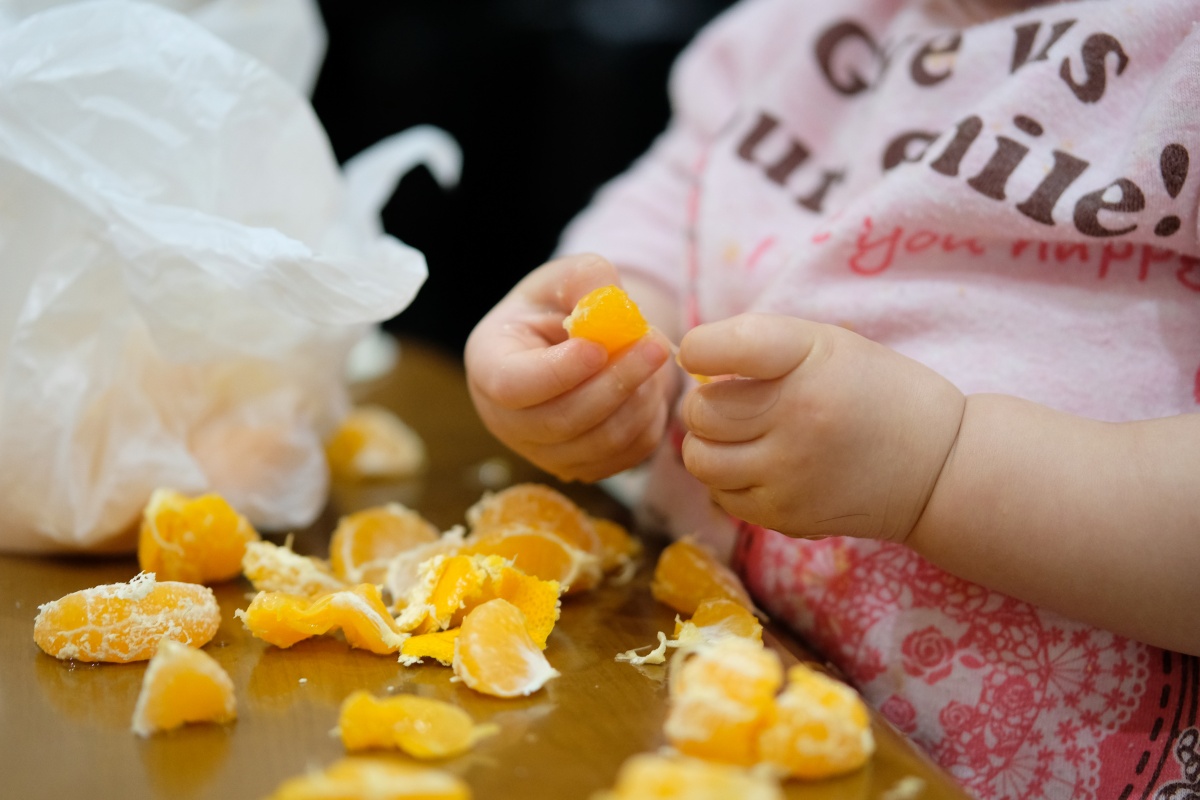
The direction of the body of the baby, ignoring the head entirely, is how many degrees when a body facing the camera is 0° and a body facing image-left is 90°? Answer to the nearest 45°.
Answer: approximately 45°

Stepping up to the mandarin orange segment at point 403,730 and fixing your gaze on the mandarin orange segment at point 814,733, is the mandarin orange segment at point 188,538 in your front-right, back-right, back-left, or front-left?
back-left
